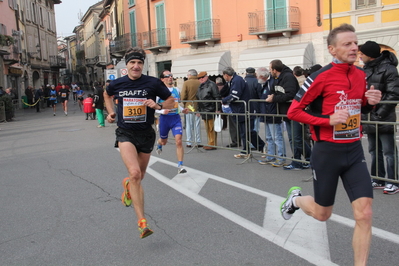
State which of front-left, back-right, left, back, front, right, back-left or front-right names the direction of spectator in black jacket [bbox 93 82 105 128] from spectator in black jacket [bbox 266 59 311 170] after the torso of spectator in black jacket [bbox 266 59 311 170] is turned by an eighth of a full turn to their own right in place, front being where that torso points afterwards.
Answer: front

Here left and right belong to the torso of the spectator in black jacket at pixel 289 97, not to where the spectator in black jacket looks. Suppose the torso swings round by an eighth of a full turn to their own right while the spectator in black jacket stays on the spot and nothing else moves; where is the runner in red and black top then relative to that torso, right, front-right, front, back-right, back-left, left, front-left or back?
back-left

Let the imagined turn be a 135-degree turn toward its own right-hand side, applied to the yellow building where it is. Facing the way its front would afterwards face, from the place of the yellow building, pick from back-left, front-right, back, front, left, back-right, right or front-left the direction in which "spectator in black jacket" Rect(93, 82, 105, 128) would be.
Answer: back-left

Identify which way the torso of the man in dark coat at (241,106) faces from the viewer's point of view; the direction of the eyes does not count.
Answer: to the viewer's left

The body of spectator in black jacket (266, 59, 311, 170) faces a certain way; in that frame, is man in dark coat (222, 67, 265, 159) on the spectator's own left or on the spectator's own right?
on the spectator's own right

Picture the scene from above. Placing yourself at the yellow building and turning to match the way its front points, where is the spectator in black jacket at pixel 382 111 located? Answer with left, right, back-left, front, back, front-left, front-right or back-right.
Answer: front-left

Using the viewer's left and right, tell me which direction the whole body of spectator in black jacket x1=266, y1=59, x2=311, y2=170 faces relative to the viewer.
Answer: facing to the left of the viewer

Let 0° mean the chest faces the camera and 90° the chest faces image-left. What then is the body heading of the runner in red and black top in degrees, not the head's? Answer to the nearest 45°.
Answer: approximately 315°

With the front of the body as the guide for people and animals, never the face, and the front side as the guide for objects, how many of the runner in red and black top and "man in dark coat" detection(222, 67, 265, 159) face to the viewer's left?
1

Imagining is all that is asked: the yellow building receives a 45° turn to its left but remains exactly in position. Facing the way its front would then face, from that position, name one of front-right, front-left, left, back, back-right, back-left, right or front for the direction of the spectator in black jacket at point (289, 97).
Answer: front

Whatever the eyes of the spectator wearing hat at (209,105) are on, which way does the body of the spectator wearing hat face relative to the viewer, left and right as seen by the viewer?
facing the viewer and to the left of the viewer

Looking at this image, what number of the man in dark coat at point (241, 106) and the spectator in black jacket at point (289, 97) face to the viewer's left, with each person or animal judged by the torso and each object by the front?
2

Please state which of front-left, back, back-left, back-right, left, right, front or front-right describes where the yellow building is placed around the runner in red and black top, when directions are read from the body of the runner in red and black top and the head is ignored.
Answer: back-left

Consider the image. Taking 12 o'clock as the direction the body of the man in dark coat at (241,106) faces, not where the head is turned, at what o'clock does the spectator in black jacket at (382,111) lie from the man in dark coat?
The spectator in black jacket is roughly at 8 o'clock from the man in dark coat.
